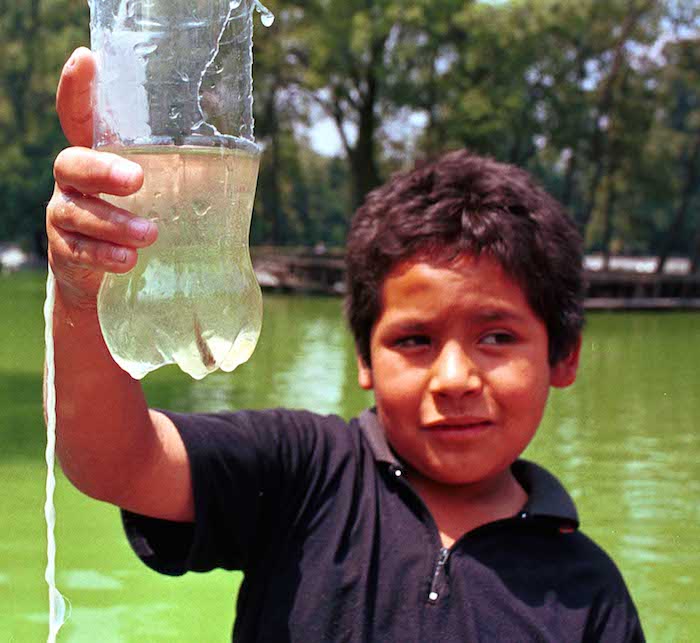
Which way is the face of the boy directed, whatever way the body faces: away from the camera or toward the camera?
toward the camera

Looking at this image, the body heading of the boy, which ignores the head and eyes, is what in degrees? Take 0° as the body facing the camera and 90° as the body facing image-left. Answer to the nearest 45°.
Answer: approximately 0°

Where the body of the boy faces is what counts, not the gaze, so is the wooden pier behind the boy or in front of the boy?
behind
